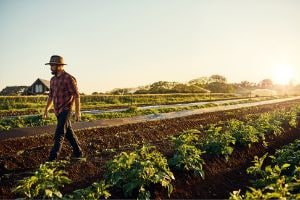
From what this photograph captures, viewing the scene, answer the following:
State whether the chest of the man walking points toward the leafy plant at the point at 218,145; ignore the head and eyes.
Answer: no

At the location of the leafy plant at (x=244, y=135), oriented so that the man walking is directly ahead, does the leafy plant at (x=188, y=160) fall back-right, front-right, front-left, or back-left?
front-left

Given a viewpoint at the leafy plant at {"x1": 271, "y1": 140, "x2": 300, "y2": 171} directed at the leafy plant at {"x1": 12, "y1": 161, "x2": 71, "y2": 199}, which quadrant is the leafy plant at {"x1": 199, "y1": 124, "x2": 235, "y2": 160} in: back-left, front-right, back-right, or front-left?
front-right

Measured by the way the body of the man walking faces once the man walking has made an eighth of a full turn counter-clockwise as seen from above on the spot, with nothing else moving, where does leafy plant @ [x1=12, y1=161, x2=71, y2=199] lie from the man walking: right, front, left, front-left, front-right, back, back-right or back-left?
front

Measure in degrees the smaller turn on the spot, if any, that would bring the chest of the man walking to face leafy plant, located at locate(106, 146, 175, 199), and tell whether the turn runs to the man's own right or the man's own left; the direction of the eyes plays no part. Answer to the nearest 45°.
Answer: approximately 90° to the man's own left

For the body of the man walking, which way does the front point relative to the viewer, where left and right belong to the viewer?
facing the viewer and to the left of the viewer

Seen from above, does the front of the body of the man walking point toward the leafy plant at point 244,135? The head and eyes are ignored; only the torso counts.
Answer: no

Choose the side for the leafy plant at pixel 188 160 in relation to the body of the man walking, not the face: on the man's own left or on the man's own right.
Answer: on the man's own left
